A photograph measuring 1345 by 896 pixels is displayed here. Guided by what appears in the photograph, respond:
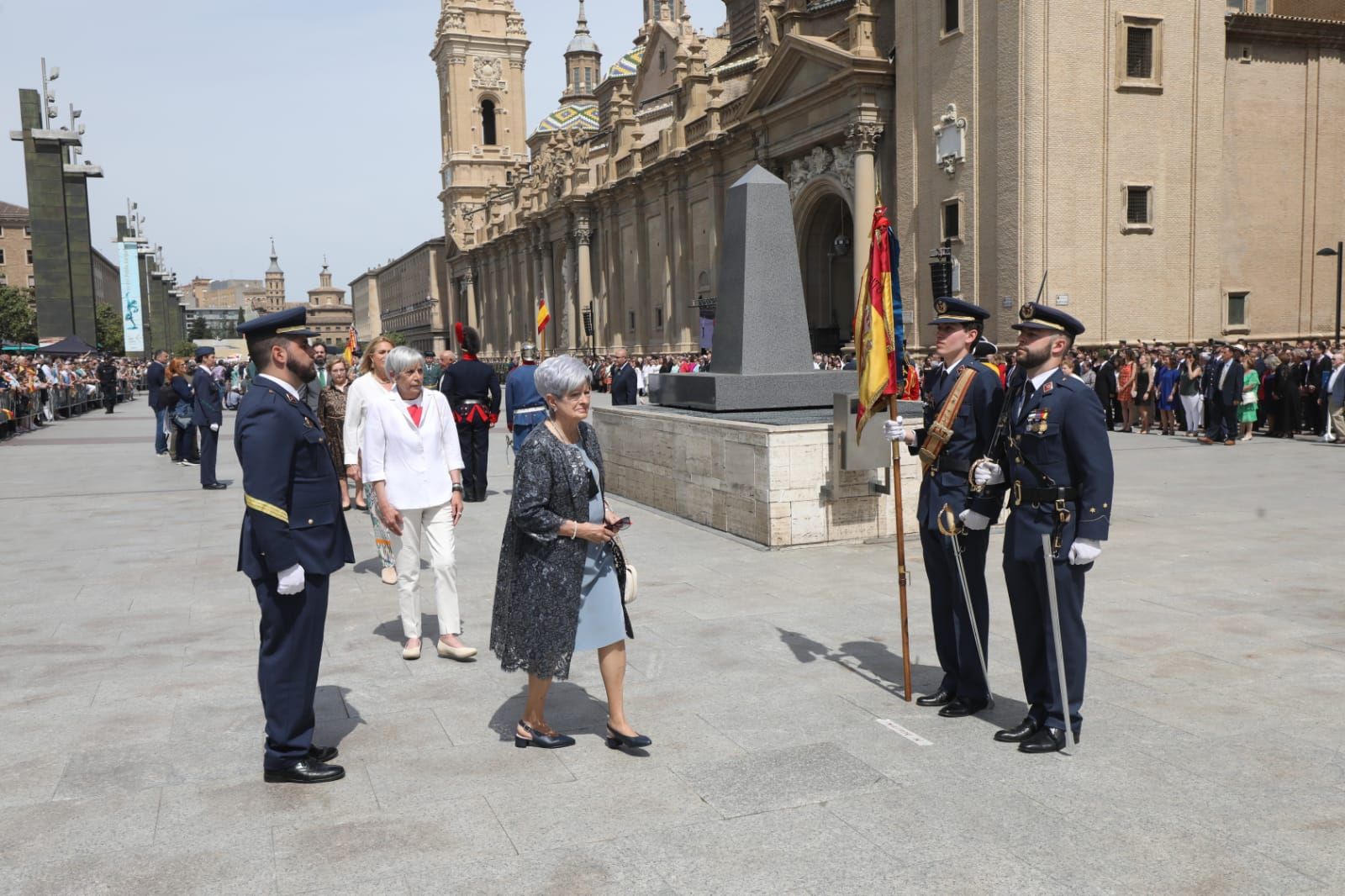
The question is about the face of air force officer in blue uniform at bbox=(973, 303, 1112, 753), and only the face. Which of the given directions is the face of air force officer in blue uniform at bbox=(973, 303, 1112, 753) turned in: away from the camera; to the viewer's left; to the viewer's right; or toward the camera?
to the viewer's left

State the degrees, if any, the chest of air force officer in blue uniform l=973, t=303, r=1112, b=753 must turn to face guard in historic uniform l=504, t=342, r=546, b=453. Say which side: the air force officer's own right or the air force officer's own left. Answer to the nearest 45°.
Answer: approximately 90° to the air force officer's own right

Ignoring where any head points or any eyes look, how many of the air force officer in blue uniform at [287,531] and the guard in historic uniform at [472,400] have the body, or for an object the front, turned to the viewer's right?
1

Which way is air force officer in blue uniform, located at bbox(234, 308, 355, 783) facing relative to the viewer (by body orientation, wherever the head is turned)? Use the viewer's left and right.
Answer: facing to the right of the viewer

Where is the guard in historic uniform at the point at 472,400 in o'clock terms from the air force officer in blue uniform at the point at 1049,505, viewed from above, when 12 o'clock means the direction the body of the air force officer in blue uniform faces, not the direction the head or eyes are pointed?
The guard in historic uniform is roughly at 3 o'clock from the air force officer in blue uniform.

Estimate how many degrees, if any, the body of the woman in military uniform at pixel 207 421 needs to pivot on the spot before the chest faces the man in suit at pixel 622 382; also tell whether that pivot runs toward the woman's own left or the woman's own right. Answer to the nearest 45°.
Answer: approximately 45° to the woman's own left

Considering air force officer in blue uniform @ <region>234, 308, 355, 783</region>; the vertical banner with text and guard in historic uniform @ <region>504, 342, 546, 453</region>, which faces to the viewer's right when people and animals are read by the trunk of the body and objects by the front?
the air force officer in blue uniform

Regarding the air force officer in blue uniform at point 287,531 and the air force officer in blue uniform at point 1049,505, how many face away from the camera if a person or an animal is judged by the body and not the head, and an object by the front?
0

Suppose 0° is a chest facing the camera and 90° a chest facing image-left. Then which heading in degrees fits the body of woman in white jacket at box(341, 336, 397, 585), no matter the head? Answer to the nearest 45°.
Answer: approximately 315°
